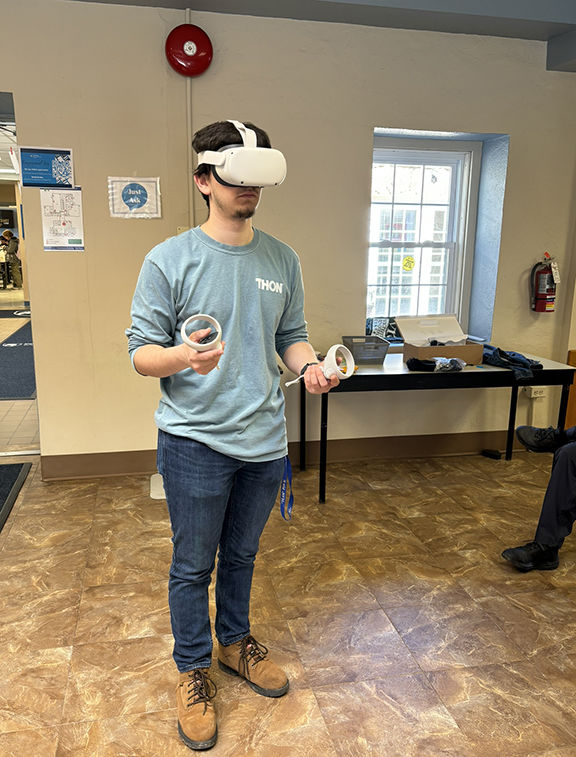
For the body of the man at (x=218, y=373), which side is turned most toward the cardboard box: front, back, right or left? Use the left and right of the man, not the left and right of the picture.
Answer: left

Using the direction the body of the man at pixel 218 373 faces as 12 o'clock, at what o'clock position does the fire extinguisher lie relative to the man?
The fire extinguisher is roughly at 9 o'clock from the man.

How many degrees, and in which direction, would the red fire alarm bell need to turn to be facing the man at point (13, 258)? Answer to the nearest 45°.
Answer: approximately 180°

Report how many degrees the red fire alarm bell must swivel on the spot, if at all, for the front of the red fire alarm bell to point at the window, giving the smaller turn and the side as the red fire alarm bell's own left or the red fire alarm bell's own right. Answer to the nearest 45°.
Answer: approximately 90° to the red fire alarm bell's own left

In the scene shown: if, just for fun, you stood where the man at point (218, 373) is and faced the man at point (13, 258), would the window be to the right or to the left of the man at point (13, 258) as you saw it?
right

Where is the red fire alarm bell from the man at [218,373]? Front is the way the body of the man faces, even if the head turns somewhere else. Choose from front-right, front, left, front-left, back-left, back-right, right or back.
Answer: back-left

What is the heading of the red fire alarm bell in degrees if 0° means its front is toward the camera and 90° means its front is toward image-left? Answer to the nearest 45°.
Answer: approximately 0°

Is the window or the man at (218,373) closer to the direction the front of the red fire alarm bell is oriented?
the man

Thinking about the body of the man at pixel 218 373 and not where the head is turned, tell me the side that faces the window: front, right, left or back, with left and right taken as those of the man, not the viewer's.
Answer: left
